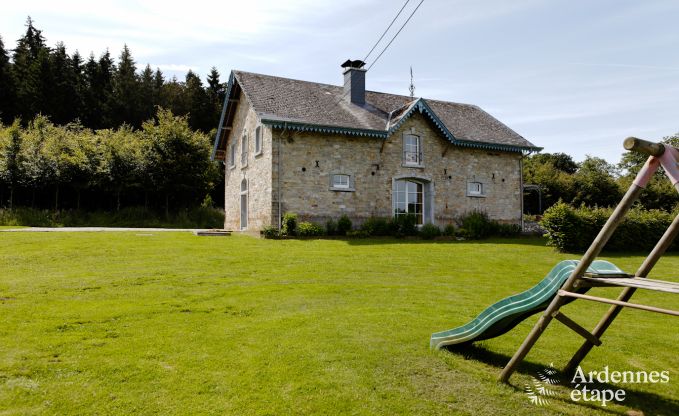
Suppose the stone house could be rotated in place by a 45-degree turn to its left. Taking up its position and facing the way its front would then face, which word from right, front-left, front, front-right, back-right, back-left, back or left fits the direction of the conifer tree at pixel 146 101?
back-left

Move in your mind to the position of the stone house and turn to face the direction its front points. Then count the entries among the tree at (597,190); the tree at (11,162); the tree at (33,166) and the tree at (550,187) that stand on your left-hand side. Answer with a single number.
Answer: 2

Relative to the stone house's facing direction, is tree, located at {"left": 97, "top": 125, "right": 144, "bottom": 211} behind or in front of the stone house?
behind

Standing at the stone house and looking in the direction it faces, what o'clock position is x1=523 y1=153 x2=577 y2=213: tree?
The tree is roughly at 9 o'clock from the stone house.

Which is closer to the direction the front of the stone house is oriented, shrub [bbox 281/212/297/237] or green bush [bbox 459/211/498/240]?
the green bush

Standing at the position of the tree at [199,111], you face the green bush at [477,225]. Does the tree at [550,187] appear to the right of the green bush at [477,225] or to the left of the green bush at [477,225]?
left

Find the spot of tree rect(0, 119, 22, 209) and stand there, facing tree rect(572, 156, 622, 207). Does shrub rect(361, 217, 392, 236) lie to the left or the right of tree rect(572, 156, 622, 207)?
right

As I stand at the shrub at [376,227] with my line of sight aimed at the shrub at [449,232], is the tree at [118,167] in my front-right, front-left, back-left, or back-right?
back-left

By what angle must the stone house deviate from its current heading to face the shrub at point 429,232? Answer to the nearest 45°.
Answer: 0° — it already faces it

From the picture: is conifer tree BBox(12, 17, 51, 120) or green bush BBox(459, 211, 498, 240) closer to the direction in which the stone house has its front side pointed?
the green bush

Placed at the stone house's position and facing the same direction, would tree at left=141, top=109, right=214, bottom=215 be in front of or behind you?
behind

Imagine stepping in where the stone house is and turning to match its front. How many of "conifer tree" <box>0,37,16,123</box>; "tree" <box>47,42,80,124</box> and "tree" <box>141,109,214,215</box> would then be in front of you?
0

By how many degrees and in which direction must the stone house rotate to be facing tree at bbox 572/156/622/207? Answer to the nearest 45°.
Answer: approximately 90° to its left

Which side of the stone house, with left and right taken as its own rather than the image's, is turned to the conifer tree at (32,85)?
back

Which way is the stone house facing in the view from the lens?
facing the viewer and to the right of the viewer
